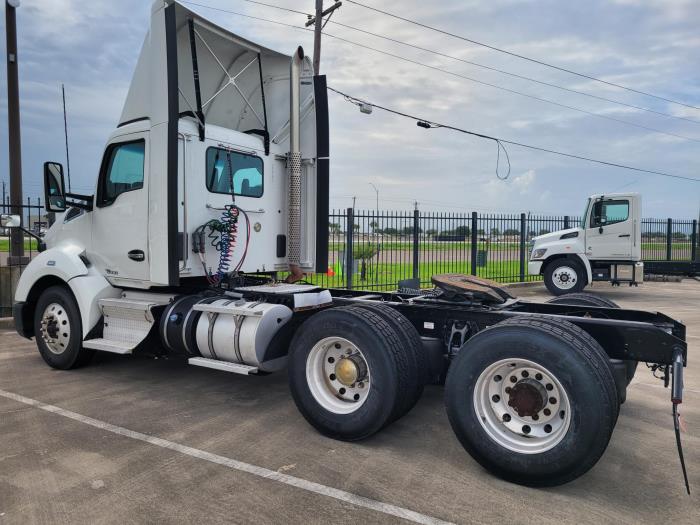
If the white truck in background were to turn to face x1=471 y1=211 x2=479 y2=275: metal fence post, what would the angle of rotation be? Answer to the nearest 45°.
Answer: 0° — it already faces it

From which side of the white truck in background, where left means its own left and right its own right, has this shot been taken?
left

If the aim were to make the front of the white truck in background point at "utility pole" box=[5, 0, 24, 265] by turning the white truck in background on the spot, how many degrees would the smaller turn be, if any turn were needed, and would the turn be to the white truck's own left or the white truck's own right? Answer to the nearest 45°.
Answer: approximately 45° to the white truck's own left

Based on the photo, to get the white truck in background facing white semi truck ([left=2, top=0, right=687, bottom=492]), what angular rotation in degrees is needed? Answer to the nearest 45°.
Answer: approximately 90° to its left

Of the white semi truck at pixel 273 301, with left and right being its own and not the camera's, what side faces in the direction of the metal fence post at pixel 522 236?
right

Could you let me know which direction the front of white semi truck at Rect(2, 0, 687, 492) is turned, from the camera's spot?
facing away from the viewer and to the left of the viewer
